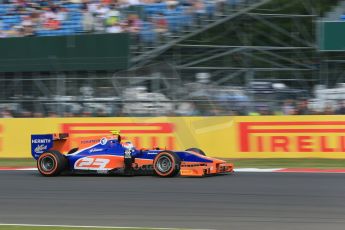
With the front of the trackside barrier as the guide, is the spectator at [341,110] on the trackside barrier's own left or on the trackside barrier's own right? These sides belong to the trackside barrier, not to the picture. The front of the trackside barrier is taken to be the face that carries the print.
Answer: on the trackside barrier's own left

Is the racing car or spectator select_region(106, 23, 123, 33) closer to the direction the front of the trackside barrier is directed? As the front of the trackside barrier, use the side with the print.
the racing car

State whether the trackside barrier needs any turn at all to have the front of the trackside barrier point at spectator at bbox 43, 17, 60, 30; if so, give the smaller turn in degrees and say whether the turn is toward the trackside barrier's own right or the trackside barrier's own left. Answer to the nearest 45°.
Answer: approximately 135° to the trackside barrier's own right

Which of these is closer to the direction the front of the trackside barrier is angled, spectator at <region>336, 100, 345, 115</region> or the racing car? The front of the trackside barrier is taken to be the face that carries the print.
the racing car

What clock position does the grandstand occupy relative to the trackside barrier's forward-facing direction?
The grandstand is roughly at 5 o'clock from the trackside barrier.

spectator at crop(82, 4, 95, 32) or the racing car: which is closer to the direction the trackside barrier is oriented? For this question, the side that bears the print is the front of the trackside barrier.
the racing car

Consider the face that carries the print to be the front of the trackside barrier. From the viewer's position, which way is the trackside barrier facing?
facing the viewer

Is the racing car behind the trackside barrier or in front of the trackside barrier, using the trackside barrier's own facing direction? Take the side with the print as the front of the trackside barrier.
in front
